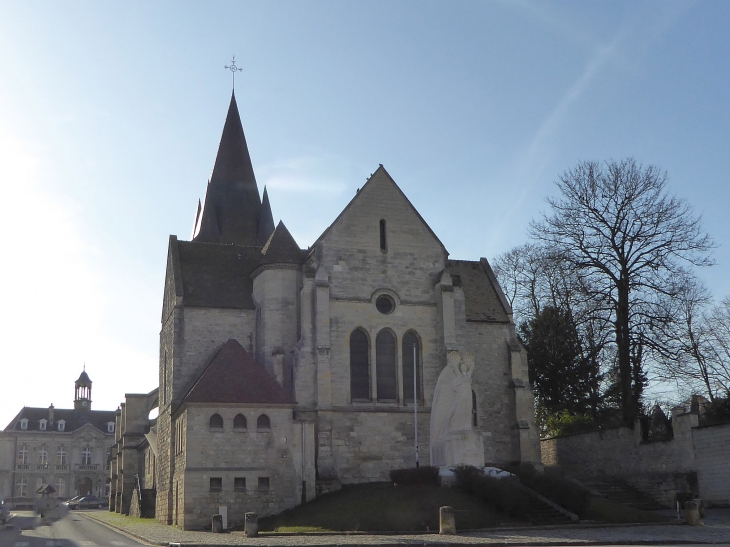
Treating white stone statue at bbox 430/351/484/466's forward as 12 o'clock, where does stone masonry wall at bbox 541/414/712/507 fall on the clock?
The stone masonry wall is roughly at 9 o'clock from the white stone statue.

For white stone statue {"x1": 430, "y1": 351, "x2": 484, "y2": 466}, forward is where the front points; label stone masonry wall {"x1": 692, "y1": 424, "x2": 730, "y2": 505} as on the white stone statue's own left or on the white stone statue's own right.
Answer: on the white stone statue's own left

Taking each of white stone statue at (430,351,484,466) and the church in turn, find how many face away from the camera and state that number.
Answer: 1

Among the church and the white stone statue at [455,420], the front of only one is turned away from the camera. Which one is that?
the church

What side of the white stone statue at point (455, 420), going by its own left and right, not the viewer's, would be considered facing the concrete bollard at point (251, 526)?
right

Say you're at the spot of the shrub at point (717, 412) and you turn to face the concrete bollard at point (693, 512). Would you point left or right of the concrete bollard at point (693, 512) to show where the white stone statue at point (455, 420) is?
right

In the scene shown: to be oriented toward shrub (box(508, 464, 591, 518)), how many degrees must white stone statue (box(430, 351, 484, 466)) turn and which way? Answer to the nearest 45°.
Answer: approximately 45° to its left

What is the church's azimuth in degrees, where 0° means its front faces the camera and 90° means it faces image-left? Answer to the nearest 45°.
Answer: approximately 180°
